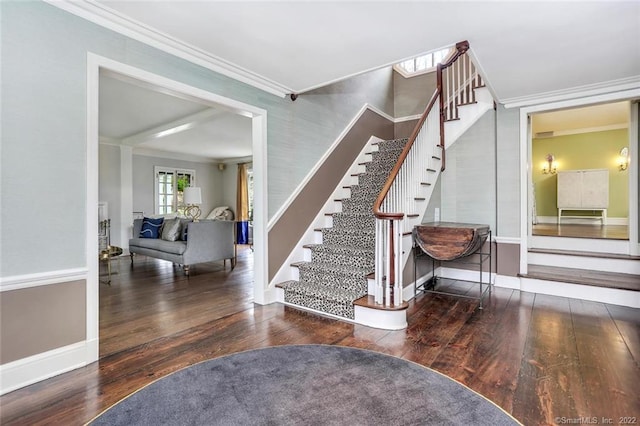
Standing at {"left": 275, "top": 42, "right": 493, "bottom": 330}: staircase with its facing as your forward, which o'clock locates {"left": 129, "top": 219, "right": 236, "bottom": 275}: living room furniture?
The living room furniture is roughly at 2 o'clock from the staircase.

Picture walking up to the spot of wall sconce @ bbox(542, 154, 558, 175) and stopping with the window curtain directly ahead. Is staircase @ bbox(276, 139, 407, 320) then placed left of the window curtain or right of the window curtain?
left

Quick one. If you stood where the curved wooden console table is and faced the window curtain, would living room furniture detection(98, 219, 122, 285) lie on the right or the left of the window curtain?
left

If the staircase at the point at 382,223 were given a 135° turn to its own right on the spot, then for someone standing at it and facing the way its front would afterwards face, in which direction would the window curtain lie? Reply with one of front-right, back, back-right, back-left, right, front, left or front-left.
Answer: front-left

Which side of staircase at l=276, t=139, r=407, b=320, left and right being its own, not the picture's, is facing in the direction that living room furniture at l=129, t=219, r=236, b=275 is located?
right

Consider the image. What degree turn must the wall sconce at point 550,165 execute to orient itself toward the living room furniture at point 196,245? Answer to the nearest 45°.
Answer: approximately 45° to its right

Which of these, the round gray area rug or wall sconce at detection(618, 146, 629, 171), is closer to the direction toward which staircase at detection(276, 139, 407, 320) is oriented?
the round gray area rug

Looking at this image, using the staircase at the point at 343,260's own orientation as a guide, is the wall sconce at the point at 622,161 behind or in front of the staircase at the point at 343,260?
behind

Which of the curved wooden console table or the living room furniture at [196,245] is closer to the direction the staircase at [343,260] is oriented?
the living room furniture
